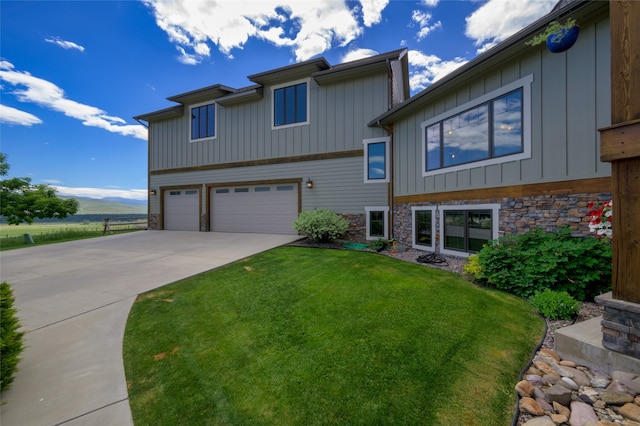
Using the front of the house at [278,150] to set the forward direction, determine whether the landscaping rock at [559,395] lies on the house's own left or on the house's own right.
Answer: on the house's own left

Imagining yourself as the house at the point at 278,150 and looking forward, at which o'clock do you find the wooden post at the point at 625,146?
The wooden post is roughly at 10 o'clock from the house.

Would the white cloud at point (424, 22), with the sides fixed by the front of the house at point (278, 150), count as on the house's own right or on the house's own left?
on the house's own left

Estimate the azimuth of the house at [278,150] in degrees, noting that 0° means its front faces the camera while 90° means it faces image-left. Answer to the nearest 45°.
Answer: approximately 45°

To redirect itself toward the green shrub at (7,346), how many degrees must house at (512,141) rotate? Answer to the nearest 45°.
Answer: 0° — it already faces it

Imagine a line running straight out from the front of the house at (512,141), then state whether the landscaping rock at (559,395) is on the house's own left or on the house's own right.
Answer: on the house's own left

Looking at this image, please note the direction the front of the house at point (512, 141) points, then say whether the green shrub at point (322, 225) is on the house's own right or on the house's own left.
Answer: on the house's own right
